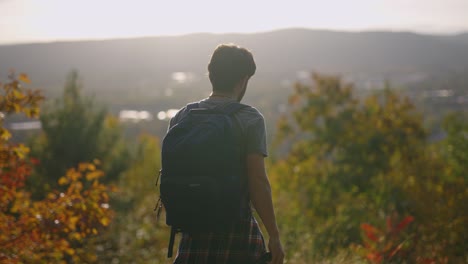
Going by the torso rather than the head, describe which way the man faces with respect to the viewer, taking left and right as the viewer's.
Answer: facing away from the viewer and to the right of the viewer

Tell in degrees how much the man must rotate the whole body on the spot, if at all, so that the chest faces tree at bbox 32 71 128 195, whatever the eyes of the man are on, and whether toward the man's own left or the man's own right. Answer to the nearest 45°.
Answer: approximately 45° to the man's own left
